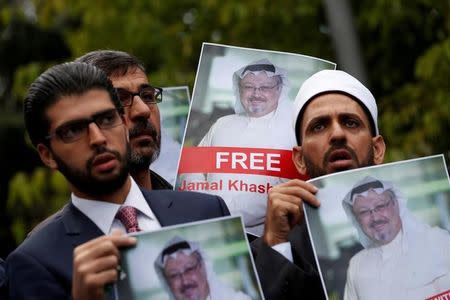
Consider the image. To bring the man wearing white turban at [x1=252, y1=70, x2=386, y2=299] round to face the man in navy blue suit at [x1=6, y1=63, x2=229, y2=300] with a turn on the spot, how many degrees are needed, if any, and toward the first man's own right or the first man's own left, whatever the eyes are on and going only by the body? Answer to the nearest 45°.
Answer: approximately 45° to the first man's own right

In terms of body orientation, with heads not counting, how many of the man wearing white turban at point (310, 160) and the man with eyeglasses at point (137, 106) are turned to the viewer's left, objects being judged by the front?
0

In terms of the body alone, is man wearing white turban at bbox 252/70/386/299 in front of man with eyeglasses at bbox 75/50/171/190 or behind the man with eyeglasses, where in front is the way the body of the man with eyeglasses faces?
in front

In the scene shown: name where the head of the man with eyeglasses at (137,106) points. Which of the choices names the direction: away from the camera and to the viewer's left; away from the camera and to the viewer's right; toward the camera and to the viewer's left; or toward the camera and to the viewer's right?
toward the camera and to the viewer's right

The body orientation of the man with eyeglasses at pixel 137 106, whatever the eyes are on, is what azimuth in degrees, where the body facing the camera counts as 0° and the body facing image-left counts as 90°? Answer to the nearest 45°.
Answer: approximately 315°

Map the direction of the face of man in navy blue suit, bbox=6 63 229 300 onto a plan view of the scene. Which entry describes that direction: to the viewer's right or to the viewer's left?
to the viewer's right

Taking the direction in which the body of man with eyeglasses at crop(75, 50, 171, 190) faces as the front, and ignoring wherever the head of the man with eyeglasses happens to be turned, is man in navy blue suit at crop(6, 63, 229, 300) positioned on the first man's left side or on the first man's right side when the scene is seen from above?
on the first man's right side

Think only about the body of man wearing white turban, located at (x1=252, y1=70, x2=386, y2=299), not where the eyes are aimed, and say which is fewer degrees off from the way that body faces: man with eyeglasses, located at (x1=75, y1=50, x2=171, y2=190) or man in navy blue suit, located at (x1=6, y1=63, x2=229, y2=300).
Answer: the man in navy blue suit

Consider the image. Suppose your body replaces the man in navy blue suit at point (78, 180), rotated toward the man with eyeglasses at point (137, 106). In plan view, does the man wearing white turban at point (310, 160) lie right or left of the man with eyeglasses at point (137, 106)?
right

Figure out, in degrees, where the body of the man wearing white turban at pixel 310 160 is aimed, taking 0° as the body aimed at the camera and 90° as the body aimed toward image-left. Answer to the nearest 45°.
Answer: approximately 0°
